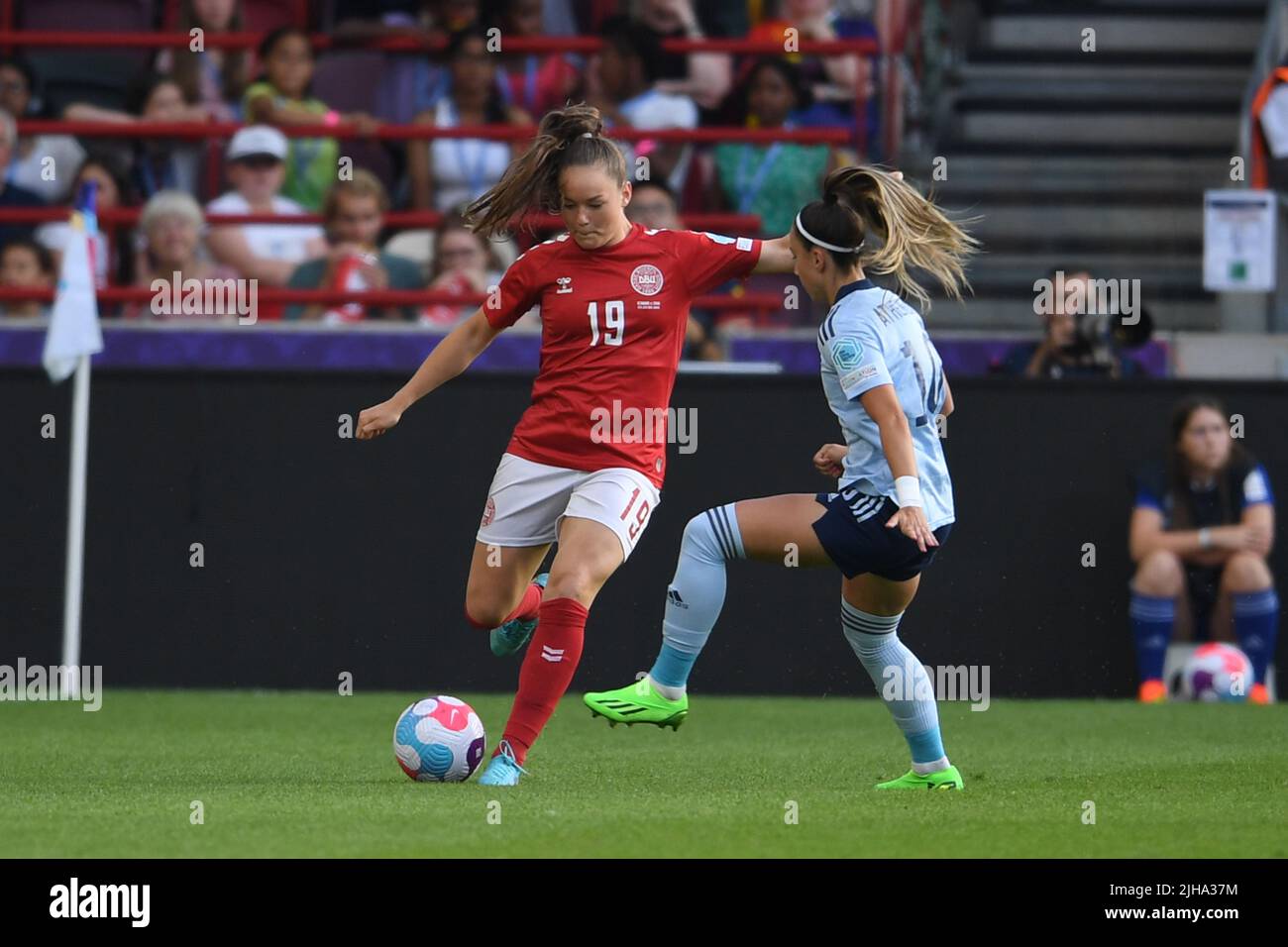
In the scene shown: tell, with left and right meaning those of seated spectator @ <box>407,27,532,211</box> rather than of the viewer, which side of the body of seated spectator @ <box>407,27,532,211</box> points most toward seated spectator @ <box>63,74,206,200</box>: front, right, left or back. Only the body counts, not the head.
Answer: right

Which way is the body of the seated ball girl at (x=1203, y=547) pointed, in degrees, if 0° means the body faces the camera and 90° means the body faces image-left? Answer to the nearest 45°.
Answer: approximately 0°

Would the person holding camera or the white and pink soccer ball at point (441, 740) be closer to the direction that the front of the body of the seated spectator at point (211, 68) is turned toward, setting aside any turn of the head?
the white and pink soccer ball

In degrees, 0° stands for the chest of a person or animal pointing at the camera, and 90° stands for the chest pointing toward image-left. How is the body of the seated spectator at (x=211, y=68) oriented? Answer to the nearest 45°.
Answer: approximately 0°

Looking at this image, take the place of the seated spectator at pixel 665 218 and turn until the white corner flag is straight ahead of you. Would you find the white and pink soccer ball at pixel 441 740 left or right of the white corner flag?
left
